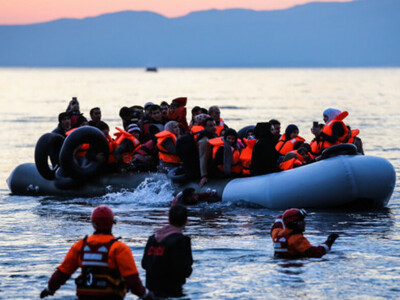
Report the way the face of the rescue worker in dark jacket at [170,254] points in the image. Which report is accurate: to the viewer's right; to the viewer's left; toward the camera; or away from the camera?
away from the camera

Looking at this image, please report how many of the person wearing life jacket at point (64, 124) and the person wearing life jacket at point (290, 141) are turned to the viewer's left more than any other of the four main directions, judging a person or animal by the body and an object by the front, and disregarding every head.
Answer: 0

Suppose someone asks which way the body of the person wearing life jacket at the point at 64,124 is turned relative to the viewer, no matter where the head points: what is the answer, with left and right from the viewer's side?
facing the viewer and to the right of the viewer

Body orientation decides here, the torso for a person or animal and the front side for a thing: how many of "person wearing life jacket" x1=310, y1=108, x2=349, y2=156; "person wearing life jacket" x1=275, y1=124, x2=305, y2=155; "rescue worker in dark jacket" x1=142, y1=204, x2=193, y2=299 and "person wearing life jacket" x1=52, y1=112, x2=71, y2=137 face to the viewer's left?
1

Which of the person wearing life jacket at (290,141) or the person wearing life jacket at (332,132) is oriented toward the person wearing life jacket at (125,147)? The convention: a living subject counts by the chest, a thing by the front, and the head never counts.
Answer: the person wearing life jacket at (332,132)

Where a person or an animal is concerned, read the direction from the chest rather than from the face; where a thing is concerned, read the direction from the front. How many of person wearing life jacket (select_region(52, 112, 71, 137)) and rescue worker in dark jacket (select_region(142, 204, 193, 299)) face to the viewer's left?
0

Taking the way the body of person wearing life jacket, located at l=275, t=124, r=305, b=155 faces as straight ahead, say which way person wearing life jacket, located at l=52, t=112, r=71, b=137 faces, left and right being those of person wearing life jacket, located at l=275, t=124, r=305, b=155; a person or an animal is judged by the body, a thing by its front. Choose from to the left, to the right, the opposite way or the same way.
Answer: the same way

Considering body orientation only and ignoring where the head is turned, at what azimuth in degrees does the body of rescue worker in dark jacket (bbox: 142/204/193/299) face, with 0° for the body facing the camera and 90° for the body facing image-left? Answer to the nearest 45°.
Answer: approximately 225°

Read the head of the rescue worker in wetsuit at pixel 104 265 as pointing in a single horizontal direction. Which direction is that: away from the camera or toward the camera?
away from the camera

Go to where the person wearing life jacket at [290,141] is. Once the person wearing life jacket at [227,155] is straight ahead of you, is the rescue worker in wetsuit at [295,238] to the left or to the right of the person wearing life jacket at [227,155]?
left

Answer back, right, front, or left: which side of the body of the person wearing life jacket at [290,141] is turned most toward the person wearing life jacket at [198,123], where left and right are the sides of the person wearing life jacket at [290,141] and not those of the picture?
right

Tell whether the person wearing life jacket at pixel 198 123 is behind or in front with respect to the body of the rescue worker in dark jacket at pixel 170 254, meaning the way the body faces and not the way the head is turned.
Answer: in front

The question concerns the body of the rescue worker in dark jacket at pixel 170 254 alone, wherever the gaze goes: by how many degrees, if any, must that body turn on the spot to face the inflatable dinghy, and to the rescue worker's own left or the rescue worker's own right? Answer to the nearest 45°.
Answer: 0° — they already face it
